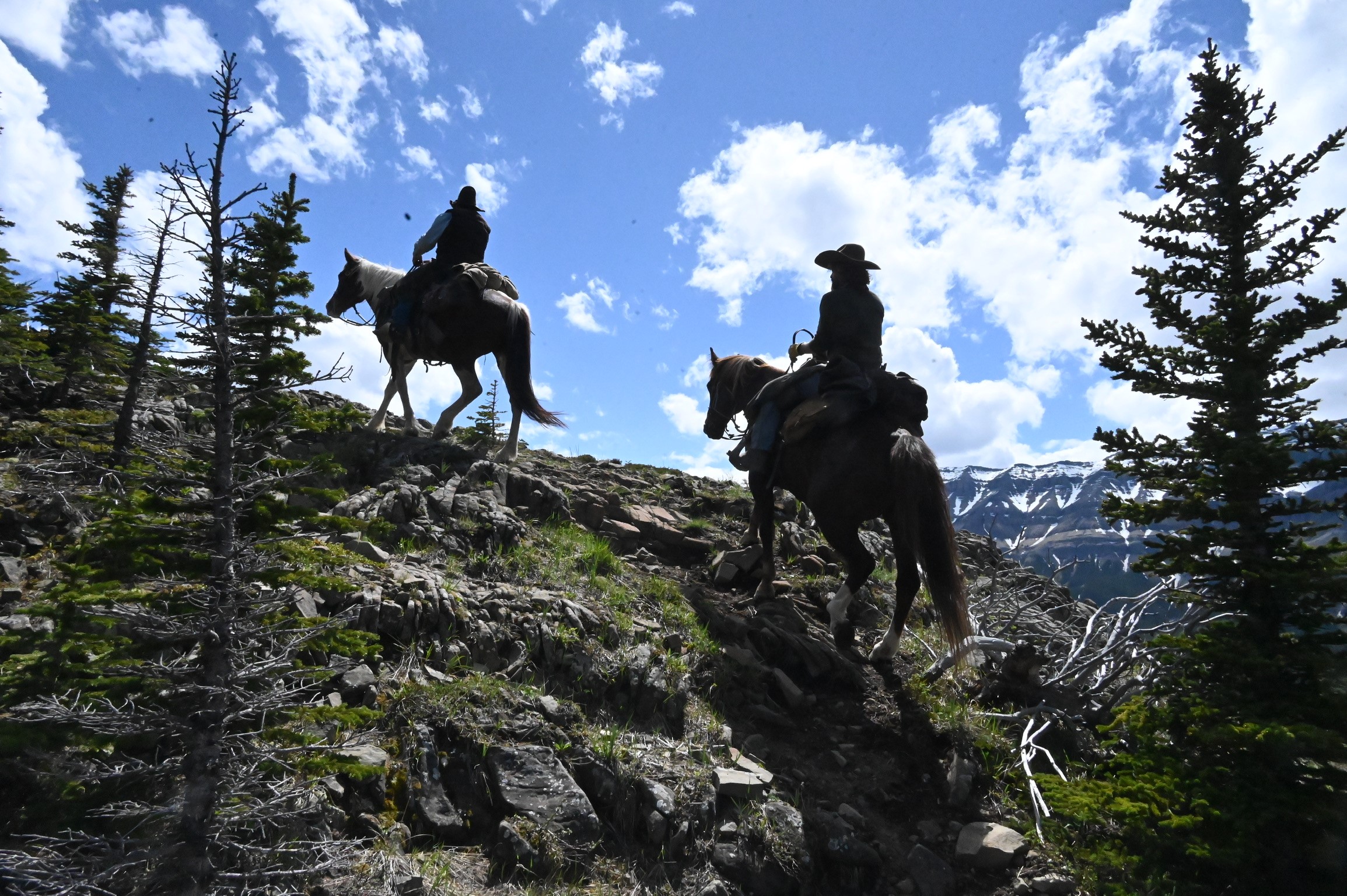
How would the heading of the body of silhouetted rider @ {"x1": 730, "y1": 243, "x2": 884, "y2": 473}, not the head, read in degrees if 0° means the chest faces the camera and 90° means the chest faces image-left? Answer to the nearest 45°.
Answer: approximately 135°

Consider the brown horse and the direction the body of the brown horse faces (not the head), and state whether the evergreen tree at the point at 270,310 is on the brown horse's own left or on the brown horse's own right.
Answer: on the brown horse's own left

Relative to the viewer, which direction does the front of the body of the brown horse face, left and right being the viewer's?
facing away from the viewer and to the left of the viewer

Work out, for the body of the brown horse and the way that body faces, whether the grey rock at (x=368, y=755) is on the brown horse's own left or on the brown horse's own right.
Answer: on the brown horse's own left

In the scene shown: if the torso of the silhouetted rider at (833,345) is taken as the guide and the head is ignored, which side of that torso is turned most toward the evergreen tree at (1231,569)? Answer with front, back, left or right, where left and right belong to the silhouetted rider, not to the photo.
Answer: back

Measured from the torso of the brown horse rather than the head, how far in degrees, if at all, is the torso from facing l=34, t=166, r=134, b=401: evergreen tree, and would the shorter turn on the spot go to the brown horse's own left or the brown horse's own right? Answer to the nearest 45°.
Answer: approximately 45° to the brown horse's own left
